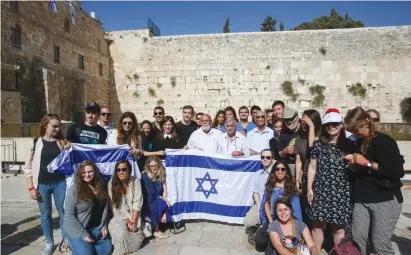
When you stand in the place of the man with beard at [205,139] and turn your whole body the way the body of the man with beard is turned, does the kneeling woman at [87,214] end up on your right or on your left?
on your right

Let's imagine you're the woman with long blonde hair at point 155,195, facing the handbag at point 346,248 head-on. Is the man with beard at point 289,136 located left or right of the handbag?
left

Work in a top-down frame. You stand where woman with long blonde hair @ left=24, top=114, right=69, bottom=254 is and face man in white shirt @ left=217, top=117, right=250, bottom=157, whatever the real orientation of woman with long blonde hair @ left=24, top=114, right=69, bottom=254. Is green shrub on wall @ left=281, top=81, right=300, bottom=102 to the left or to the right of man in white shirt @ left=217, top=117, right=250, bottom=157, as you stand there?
left

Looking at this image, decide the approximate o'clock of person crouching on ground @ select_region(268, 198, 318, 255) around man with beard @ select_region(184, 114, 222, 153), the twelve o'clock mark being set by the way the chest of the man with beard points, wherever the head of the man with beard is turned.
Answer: The person crouching on ground is roughly at 11 o'clock from the man with beard.

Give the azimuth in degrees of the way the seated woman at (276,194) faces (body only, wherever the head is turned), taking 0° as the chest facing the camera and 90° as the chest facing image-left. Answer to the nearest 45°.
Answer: approximately 0°

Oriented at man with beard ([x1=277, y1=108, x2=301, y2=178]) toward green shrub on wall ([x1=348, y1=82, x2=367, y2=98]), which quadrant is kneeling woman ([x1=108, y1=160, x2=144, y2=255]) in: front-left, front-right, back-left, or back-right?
back-left

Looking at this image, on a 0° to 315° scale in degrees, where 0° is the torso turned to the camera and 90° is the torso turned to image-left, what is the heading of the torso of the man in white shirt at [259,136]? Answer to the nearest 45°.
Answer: approximately 0°

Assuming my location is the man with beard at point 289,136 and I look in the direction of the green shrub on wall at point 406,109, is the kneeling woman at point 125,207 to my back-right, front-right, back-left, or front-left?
back-left
